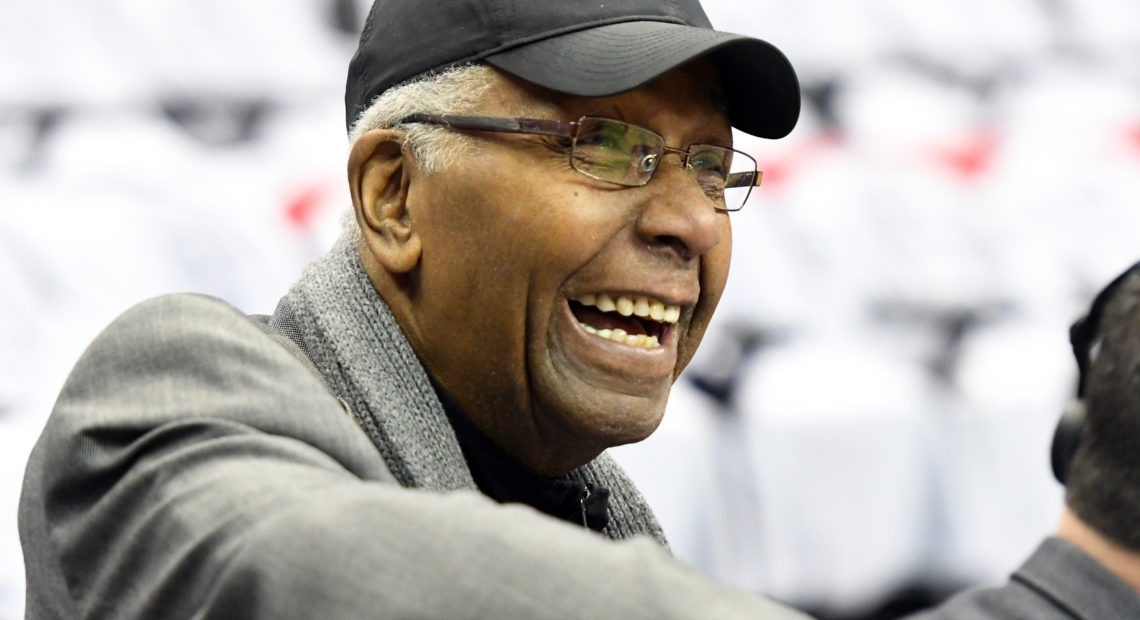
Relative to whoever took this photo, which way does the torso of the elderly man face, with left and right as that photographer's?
facing the viewer and to the right of the viewer
